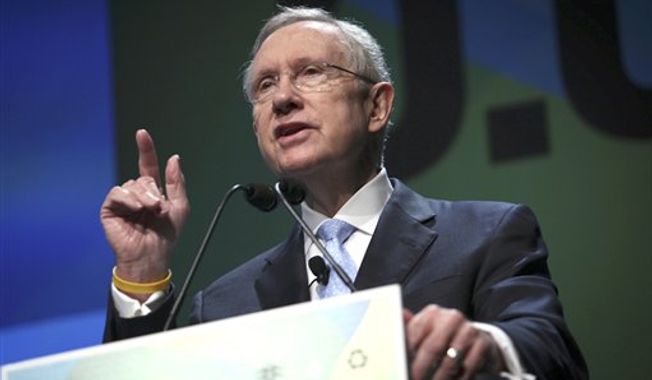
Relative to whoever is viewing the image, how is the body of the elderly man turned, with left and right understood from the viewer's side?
facing the viewer and to the left of the viewer

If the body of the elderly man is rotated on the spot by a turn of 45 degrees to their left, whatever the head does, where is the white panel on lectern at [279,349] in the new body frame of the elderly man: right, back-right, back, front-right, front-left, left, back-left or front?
front

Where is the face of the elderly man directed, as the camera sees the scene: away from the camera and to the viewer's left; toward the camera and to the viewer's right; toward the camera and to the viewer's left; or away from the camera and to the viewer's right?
toward the camera and to the viewer's left
